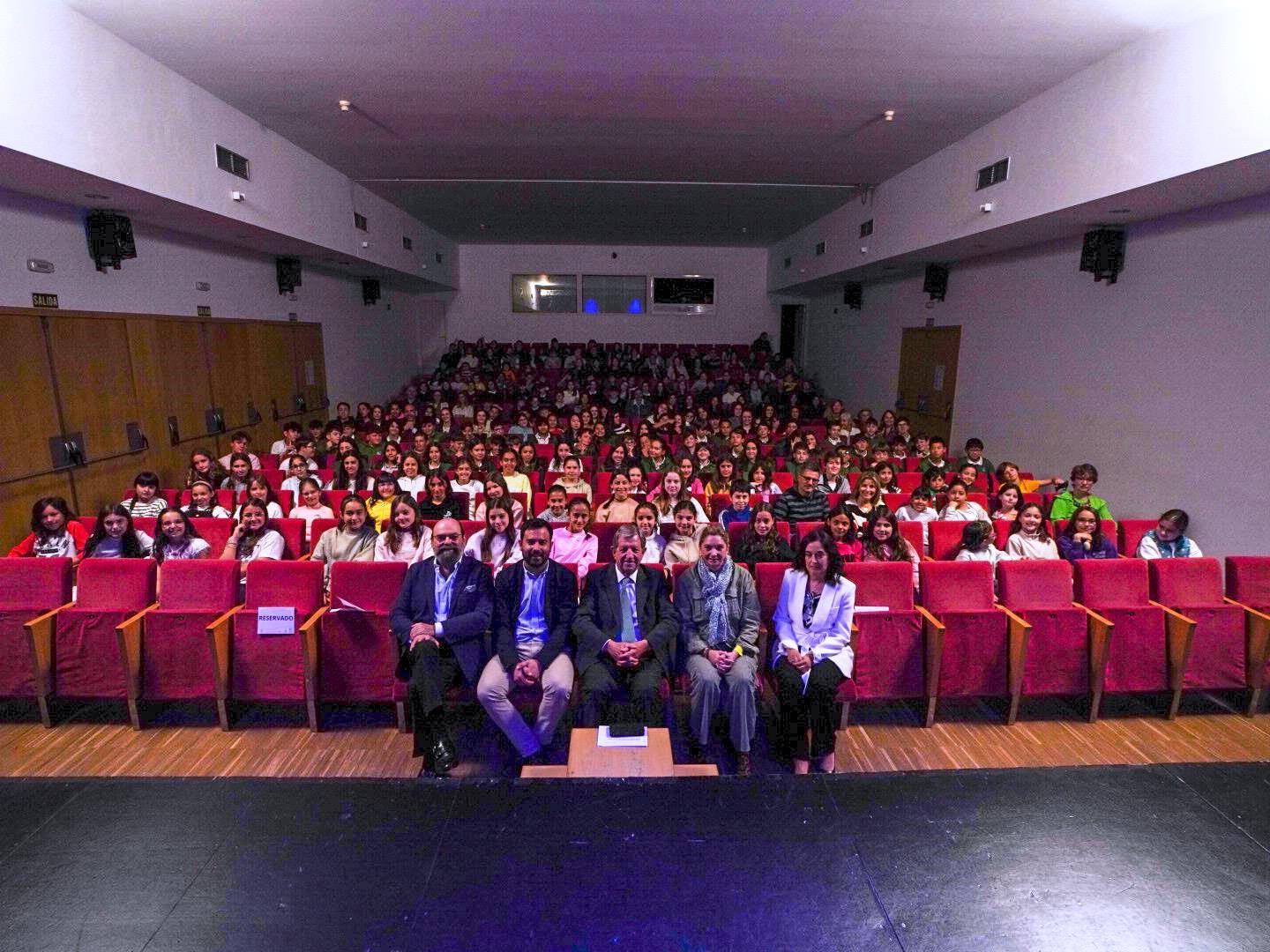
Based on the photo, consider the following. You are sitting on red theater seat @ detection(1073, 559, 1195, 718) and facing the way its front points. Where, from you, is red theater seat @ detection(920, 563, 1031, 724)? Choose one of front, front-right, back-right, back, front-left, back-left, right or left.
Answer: right

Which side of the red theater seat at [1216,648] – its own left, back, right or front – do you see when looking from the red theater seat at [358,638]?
right

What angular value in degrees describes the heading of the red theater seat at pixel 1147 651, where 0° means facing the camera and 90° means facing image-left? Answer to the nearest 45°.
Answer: approximately 315°

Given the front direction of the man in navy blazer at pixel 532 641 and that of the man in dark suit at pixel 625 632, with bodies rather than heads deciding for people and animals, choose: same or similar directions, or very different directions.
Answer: same or similar directions

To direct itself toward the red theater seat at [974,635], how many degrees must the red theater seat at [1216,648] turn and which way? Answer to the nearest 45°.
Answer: approximately 90° to its right

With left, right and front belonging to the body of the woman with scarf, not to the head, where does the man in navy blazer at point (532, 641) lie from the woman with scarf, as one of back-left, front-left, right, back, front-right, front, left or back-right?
right

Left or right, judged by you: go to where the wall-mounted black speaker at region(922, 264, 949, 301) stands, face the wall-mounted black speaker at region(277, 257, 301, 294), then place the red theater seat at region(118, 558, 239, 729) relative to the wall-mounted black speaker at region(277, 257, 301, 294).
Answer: left

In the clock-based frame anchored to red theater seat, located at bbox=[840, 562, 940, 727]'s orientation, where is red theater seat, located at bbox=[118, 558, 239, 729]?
red theater seat, located at bbox=[118, 558, 239, 729] is roughly at 2 o'clock from red theater seat, located at bbox=[840, 562, 940, 727].

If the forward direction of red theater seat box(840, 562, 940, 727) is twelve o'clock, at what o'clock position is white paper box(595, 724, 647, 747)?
The white paper is roughly at 1 o'clock from the red theater seat.

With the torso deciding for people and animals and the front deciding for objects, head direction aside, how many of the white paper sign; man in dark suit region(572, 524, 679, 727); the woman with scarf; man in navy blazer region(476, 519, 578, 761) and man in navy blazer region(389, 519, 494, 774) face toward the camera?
5

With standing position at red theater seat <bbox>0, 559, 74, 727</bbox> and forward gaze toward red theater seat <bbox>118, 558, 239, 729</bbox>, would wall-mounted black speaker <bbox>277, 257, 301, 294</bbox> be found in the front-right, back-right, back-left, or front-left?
back-left

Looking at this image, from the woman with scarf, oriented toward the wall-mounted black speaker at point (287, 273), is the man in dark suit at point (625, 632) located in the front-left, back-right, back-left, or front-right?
front-left

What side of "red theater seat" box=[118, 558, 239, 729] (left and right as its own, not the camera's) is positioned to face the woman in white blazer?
left

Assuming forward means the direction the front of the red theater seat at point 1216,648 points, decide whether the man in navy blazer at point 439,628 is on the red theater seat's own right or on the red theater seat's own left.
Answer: on the red theater seat's own right

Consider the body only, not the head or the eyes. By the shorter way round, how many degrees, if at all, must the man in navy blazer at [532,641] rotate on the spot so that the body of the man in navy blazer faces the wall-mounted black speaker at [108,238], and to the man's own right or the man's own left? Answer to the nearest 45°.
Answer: approximately 135° to the man's own right

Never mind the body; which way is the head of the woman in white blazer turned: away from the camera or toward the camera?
toward the camera

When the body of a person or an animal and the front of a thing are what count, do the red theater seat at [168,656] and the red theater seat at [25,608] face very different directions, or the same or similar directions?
same or similar directions

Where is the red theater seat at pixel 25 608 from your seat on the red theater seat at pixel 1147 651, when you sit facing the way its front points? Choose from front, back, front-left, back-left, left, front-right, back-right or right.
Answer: right

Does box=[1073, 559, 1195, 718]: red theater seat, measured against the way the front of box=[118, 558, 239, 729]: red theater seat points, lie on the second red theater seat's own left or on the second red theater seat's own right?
on the second red theater seat's own left

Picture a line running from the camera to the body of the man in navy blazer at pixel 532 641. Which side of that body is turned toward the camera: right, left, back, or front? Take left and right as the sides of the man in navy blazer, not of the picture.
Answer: front

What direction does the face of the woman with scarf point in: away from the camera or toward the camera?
toward the camera
